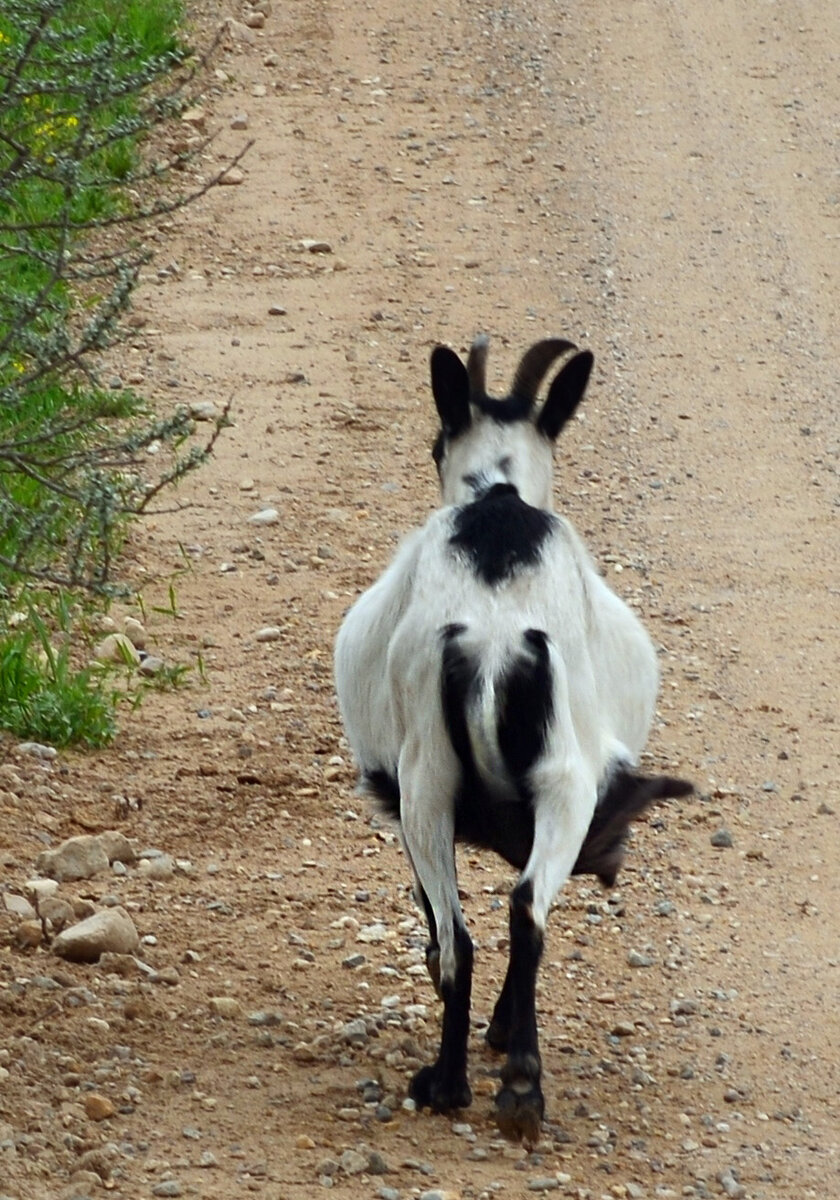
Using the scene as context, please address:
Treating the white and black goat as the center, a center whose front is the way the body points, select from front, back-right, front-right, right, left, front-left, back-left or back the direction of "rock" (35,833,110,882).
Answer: front-left

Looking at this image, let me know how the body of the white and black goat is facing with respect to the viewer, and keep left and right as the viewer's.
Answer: facing away from the viewer

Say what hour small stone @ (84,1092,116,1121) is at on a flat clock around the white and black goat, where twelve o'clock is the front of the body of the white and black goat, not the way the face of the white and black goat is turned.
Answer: The small stone is roughly at 8 o'clock from the white and black goat.

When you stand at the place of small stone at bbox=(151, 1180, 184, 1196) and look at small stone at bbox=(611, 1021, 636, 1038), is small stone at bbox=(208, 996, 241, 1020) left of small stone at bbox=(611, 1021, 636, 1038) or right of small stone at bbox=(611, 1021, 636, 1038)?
left

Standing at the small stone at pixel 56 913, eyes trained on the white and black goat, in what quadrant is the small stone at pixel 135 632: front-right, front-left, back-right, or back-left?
back-left
